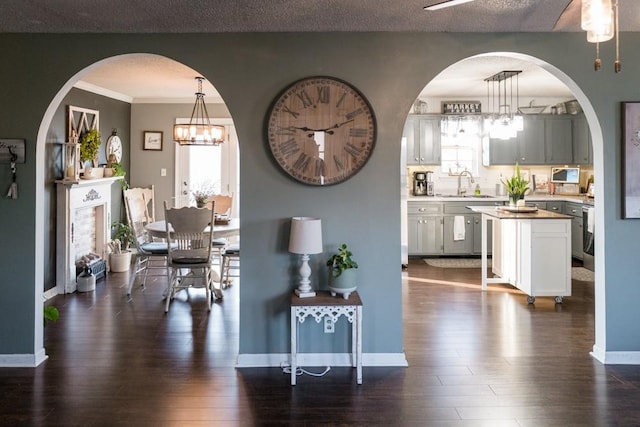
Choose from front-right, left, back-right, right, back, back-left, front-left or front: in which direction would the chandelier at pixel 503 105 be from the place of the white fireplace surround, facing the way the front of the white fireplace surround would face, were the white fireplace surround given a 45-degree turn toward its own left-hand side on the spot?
front

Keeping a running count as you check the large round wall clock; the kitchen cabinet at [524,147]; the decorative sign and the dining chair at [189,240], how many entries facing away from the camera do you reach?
1

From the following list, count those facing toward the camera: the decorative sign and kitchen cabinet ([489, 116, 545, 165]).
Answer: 2

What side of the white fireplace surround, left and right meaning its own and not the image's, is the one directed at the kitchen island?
front

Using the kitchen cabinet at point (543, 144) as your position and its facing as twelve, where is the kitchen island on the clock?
The kitchen island is roughly at 12 o'clock from the kitchen cabinet.

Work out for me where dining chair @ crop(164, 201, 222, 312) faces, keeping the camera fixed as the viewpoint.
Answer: facing away from the viewer

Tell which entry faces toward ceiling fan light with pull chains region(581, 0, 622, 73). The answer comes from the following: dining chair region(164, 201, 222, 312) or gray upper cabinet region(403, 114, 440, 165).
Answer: the gray upper cabinet

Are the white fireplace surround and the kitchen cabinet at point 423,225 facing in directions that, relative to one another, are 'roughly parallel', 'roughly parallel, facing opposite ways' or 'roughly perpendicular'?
roughly perpendicular

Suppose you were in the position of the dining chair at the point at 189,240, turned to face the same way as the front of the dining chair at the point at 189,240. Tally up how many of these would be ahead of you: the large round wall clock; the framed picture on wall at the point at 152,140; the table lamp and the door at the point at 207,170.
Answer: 2

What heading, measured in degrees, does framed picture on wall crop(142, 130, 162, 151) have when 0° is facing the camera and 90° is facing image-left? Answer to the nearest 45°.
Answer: approximately 0°

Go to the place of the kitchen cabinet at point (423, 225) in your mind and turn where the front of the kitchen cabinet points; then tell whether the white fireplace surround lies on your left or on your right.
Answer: on your right

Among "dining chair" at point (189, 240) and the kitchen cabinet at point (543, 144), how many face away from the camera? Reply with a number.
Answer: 1

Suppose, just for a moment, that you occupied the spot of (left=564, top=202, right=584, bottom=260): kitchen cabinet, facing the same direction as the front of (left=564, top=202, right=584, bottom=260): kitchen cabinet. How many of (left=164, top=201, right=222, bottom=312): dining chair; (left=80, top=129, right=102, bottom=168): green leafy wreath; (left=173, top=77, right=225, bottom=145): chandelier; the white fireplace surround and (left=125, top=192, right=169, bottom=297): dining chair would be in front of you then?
5

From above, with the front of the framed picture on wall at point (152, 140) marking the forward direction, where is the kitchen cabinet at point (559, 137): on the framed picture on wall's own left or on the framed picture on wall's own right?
on the framed picture on wall's own left

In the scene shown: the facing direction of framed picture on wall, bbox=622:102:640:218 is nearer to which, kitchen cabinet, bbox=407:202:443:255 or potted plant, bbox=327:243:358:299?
the potted plant
